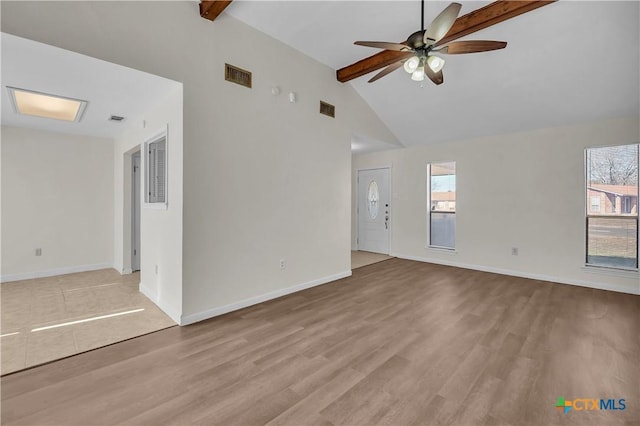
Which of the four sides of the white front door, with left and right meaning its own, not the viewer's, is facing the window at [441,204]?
left

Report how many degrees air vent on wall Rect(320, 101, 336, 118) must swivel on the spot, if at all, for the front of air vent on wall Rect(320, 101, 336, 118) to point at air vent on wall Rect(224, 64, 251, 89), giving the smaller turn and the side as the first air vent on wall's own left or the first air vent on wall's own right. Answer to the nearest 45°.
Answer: approximately 90° to the first air vent on wall's own right

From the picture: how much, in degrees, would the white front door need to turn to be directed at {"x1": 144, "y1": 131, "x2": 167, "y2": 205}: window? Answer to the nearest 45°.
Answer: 0° — it already faces it

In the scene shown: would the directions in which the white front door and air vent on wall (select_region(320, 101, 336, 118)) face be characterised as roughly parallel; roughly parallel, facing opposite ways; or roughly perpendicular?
roughly perpendicular

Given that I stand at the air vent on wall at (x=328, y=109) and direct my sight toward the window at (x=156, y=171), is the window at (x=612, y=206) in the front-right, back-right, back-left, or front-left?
back-left

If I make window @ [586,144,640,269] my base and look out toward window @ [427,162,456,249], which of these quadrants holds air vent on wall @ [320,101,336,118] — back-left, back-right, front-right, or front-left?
front-left

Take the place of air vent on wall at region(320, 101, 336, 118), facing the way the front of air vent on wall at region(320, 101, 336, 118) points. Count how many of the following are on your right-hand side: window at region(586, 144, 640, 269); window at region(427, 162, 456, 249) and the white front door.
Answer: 0

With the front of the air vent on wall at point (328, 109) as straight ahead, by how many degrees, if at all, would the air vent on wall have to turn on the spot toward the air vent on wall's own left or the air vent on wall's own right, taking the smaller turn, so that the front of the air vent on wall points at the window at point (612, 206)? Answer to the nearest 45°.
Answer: approximately 45° to the air vent on wall's own left

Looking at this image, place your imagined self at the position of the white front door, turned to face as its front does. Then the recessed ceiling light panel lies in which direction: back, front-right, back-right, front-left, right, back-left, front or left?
front

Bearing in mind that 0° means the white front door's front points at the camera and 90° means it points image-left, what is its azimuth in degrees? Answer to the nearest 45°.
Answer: approximately 45°

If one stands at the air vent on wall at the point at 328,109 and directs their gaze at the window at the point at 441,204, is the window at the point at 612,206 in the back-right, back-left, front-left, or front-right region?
front-right

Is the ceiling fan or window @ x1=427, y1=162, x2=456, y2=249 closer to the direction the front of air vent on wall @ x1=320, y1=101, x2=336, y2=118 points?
the ceiling fan

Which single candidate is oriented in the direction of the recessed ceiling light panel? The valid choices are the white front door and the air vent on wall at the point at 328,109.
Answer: the white front door

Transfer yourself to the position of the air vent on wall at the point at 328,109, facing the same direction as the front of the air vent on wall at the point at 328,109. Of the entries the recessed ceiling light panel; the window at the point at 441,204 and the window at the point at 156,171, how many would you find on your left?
1

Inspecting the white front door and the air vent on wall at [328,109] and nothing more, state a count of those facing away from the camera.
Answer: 0

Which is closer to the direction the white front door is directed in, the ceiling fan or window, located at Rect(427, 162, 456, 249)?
the ceiling fan
